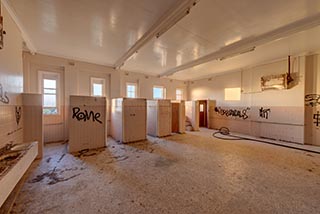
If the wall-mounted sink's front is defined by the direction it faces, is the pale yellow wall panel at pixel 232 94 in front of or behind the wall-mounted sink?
in front

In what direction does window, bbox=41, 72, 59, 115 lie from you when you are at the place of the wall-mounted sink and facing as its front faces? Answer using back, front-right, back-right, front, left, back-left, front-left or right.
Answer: left

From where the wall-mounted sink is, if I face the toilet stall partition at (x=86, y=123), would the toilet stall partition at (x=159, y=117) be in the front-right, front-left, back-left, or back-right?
front-right

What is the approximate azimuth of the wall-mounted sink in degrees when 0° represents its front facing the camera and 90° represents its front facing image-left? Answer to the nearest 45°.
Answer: approximately 270°

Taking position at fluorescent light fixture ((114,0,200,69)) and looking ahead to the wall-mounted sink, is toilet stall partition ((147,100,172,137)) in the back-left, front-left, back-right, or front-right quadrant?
back-right

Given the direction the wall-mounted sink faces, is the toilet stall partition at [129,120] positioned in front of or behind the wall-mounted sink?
in front

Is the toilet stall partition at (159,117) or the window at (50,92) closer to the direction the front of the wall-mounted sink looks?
the toilet stall partition

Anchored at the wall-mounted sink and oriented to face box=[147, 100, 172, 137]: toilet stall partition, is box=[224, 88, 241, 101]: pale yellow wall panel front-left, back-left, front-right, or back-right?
front-right

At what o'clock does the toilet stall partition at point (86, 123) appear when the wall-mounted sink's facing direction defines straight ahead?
The toilet stall partition is roughly at 10 o'clock from the wall-mounted sink.
